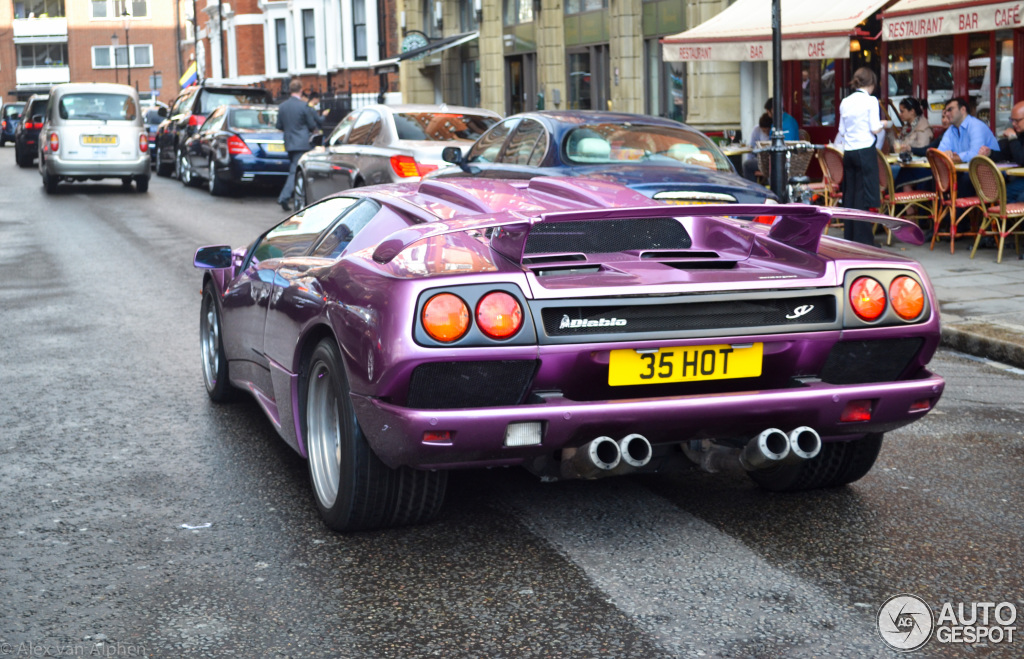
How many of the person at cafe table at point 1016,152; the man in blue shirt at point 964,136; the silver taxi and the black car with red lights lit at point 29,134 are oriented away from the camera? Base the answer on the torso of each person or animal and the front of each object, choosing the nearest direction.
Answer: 2

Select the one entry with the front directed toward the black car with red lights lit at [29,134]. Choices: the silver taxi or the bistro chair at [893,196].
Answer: the silver taxi

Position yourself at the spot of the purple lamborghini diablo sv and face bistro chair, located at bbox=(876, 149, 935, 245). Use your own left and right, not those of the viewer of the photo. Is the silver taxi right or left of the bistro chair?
left

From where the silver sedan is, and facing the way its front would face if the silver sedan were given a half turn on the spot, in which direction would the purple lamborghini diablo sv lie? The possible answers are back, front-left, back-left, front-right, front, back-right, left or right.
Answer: front-right

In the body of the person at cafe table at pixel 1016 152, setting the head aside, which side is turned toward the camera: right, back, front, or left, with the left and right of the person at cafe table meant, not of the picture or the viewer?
left

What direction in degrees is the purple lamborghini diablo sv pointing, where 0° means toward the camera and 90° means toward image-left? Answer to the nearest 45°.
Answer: approximately 135°

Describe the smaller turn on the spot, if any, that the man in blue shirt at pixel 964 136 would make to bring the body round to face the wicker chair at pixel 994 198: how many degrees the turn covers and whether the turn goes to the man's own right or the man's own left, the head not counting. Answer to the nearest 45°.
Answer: approximately 45° to the man's own left

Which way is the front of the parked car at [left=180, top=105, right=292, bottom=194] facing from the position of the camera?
facing away from the viewer and to the left of the viewer

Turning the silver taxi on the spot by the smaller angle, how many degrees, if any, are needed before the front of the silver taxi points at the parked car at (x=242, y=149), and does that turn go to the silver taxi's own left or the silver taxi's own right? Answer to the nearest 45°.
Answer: approximately 135° to the silver taxi's own right

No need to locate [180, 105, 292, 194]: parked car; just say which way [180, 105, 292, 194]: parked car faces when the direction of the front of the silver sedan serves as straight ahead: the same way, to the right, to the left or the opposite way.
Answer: the same way

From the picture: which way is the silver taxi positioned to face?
away from the camera
